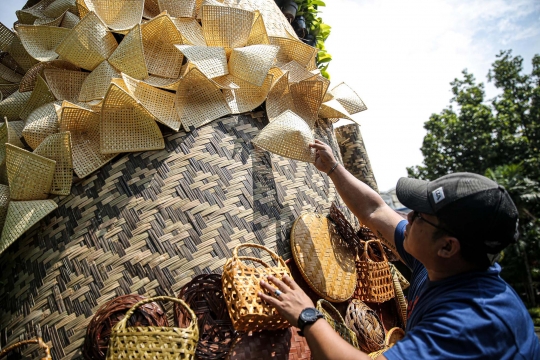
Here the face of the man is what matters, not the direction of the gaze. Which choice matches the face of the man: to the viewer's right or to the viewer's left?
to the viewer's left

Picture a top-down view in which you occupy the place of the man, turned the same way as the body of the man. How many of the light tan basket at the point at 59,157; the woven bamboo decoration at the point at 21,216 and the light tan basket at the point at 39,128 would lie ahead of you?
3

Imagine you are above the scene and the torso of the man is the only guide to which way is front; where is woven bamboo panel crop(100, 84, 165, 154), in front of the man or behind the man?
in front

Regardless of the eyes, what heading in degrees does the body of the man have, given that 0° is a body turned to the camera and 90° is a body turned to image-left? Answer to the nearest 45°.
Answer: approximately 90°

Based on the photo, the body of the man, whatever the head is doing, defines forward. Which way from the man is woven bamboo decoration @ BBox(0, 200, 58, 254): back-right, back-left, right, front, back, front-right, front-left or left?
front

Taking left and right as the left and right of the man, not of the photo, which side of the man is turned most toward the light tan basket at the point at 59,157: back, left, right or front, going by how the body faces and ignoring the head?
front

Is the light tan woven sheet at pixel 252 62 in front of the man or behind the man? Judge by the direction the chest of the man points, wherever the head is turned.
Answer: in front
